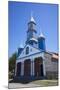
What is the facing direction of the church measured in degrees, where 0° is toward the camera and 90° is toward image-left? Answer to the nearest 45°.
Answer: approximately 45°
